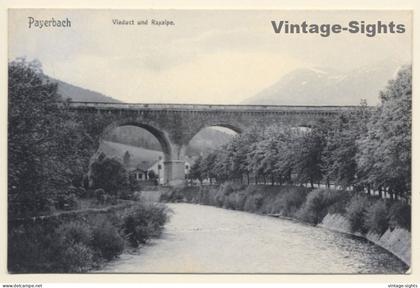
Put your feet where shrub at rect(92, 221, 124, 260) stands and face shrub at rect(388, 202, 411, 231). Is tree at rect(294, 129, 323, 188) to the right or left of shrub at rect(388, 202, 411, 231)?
left

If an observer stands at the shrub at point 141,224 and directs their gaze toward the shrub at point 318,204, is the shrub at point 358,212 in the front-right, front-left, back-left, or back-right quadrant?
front-right
